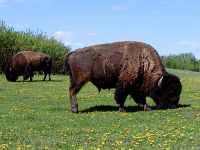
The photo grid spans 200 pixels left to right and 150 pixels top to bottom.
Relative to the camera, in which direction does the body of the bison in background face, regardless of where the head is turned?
to the viewer's left

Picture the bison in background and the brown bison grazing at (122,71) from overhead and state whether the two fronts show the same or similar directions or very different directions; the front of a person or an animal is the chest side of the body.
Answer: very different directions

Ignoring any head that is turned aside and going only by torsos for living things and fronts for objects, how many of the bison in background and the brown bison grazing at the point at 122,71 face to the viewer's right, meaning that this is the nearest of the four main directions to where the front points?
1

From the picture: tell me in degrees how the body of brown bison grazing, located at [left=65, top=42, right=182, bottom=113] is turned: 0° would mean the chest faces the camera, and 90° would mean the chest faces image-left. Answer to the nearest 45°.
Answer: approximately 270°

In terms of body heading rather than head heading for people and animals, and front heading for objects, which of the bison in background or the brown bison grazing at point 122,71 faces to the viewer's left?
the bison in background

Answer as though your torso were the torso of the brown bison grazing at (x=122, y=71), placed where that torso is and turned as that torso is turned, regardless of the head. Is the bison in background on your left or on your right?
on your left

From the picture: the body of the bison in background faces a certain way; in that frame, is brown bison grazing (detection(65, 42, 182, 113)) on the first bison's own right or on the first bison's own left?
on the first bison's own left
